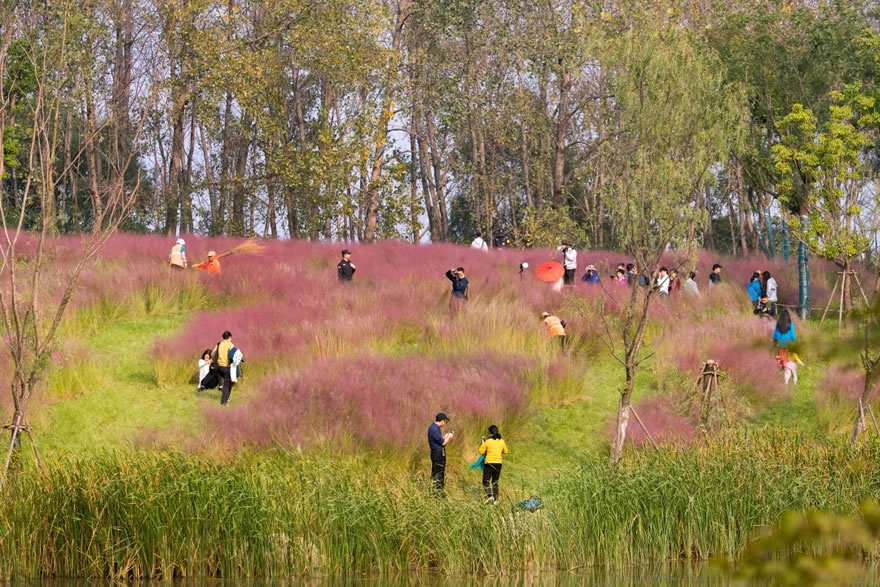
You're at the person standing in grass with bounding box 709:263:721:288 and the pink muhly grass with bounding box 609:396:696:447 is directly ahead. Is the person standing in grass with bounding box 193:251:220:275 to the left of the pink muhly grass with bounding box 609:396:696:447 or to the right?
right

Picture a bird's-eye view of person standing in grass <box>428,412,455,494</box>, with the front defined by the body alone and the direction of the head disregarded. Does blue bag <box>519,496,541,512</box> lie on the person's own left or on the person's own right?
on the person's own right

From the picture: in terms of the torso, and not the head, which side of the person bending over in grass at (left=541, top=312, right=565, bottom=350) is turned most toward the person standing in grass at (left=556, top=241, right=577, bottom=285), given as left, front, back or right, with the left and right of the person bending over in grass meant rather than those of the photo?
right

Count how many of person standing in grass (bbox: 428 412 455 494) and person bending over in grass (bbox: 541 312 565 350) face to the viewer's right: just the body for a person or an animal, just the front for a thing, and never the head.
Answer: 1

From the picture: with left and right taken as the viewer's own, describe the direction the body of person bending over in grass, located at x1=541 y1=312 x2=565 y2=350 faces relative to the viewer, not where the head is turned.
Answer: facing to the left of the viewer

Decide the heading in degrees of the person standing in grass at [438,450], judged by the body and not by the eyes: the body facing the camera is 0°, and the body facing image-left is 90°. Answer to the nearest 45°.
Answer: approximately 270°

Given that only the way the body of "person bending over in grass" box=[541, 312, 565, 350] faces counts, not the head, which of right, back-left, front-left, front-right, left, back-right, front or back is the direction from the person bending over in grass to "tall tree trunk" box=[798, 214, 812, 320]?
back-right

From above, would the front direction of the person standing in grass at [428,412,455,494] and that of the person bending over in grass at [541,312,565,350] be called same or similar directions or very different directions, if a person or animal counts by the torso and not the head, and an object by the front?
very different directions

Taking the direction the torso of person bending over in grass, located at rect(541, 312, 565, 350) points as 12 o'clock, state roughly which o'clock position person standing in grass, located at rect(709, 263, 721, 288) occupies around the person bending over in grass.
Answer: The person standing in grass is roughly at 4 o'clock from the person bending over in grass.
